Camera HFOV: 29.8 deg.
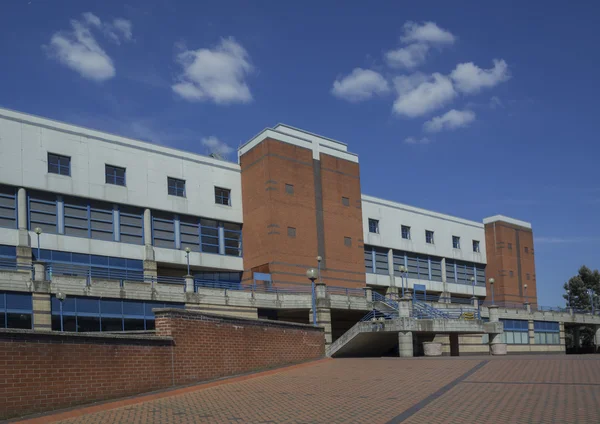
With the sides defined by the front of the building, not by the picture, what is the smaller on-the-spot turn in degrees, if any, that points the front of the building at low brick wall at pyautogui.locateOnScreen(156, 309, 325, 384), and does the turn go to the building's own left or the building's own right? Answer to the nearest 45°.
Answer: approximately 45° to the building's own right

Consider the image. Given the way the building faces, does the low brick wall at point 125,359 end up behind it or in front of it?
in front
